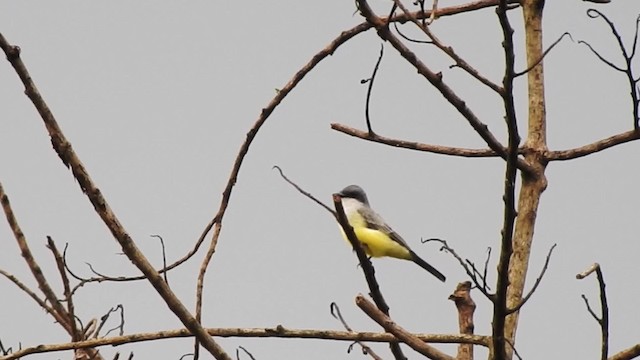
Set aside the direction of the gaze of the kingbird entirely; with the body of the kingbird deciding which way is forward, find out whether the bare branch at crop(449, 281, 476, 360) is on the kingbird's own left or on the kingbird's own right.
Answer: on the kingbird's own left

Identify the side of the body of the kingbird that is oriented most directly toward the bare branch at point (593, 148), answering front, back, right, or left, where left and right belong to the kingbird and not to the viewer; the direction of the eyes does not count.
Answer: back

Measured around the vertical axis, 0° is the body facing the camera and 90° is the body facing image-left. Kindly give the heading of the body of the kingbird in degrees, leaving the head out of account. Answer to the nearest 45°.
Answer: approximately 90°
